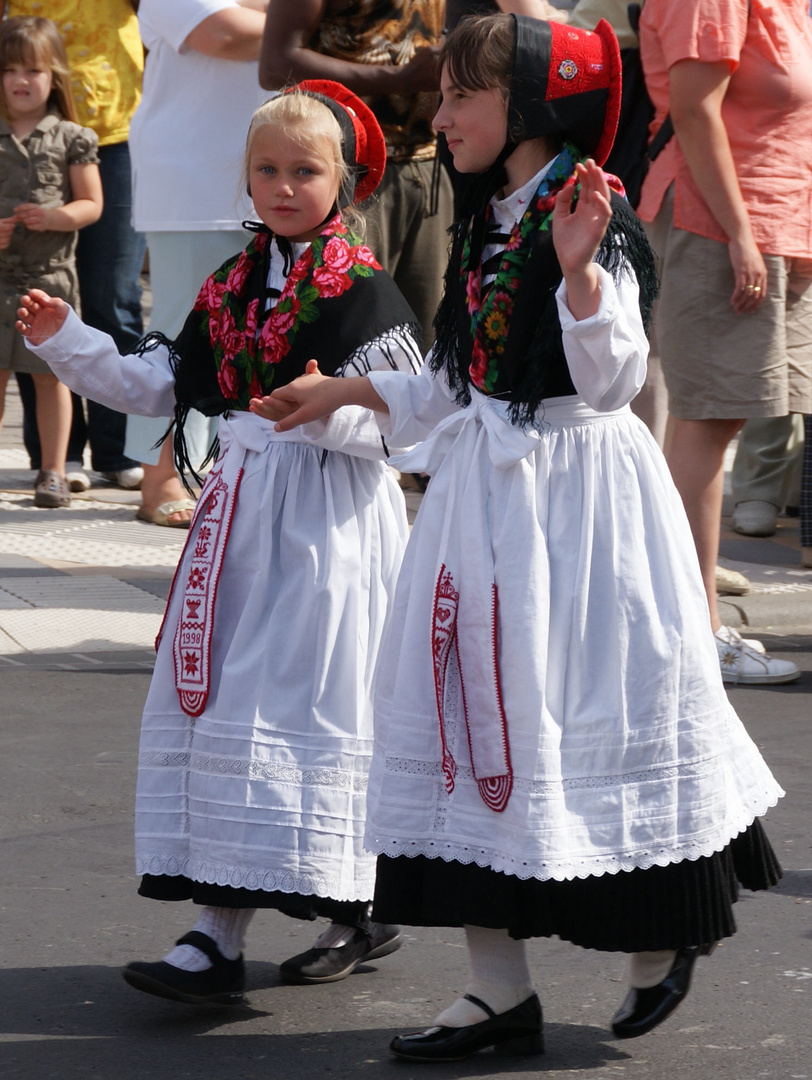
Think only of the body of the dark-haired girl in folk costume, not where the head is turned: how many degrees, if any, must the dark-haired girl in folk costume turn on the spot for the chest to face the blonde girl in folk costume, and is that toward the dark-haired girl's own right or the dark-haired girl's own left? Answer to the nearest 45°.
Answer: approximately 90° to the dark-haired girl's own right

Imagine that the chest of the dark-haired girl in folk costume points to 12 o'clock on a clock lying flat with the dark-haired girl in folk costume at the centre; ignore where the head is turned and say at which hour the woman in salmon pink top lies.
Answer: The woman in salmon pink top is roughly at 5 o'clock from the dark-haired girl in folk costume.

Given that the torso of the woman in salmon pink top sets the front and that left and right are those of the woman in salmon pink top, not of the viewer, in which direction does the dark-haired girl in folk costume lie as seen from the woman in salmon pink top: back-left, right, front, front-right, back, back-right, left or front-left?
right

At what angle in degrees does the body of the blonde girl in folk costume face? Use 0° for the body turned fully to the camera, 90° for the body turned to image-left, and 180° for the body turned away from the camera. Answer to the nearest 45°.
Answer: approximately 45°
